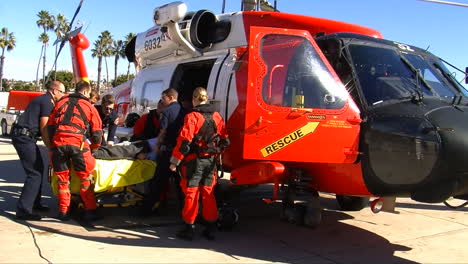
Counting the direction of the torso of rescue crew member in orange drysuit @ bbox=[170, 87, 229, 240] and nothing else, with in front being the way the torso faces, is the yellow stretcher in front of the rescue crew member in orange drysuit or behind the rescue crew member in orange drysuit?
in front

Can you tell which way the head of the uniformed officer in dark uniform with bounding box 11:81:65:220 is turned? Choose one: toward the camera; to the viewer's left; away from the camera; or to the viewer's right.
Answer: to the viewer's right

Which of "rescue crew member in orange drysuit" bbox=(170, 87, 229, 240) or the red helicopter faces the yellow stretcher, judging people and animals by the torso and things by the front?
the rescue crew member in orange drysuit

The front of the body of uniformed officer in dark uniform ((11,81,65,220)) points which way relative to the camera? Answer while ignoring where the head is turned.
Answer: to the viewer's right

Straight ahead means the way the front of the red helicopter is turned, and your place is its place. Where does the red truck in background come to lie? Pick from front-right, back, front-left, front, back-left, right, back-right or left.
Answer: back

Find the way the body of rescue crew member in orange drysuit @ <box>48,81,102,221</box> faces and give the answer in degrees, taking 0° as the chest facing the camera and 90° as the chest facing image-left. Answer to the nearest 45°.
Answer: approximately 225°

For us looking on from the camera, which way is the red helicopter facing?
facing the viewer and to the right of the viewer

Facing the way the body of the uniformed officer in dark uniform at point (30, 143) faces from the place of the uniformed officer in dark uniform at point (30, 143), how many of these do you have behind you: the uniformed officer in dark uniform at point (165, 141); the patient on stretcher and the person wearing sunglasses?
0

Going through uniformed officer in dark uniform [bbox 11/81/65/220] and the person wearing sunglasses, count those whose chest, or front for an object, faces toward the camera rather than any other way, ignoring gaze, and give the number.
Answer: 1

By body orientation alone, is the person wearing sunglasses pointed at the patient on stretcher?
yes

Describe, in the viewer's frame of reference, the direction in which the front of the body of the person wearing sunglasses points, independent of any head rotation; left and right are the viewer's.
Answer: facing the viewer

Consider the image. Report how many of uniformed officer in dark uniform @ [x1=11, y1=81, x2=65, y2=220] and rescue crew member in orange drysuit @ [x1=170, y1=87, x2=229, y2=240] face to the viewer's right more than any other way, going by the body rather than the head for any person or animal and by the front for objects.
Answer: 1

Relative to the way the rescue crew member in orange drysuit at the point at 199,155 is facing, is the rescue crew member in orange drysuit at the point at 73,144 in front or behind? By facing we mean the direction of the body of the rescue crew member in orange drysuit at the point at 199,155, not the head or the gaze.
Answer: in front

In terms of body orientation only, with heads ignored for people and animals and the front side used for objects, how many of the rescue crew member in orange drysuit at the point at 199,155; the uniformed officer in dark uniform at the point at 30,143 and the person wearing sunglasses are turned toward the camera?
1

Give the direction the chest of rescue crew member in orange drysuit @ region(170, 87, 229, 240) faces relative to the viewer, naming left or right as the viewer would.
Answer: facing away from the viewer and to the left of the viewer
